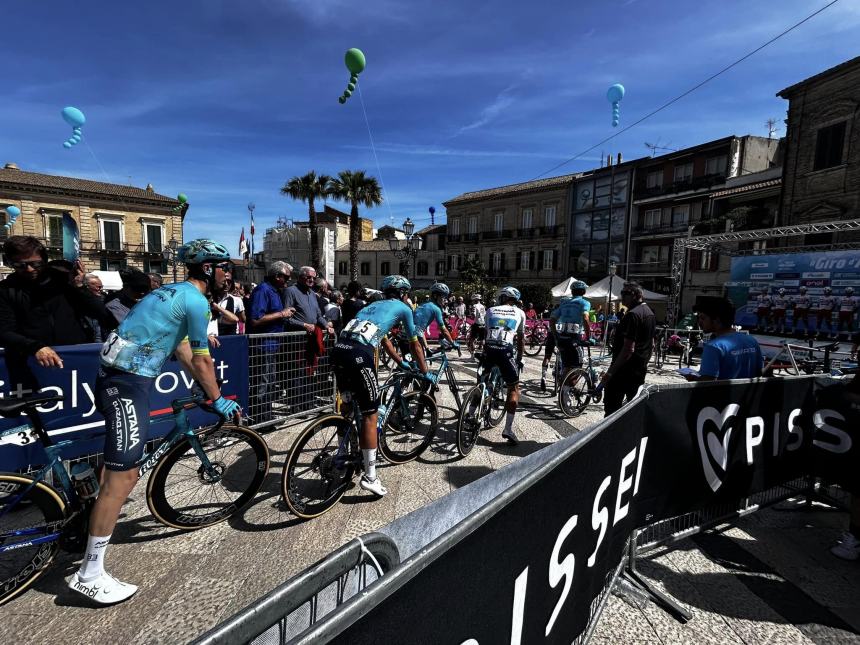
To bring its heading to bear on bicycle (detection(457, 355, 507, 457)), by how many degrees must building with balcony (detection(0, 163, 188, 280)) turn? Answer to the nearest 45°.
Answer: approximately 45° to its right

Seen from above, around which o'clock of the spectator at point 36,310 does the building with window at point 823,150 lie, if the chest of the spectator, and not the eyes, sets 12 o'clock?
The building with window is roughly at 9 o'clock from the spectator.

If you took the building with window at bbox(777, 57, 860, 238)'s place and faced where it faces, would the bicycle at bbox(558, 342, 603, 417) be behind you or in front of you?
in front

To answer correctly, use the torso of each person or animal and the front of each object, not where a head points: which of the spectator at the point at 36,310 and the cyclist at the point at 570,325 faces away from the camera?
the cyclist

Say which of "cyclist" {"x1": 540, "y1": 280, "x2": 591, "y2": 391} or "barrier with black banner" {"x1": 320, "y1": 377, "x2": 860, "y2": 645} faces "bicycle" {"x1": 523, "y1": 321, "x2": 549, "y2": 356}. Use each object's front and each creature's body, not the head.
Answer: the cyclist

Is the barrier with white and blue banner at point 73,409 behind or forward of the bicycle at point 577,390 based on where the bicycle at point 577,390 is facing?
behind

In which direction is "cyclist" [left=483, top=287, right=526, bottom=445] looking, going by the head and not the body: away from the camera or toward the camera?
away from the camera

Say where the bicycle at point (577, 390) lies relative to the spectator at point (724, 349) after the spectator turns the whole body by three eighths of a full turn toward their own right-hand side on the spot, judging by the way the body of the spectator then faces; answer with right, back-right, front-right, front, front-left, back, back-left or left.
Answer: back-left

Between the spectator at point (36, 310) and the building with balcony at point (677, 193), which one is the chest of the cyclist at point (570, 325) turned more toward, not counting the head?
the building with balcony

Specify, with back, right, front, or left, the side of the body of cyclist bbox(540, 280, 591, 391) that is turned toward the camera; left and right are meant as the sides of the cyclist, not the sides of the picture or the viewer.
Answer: back

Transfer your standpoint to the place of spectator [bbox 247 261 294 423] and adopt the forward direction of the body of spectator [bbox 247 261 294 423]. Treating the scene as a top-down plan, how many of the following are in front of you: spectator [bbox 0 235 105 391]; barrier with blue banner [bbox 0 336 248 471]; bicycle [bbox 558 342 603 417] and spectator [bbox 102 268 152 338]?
1

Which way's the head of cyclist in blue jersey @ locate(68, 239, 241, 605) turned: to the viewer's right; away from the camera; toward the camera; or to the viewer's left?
to the viewer's right

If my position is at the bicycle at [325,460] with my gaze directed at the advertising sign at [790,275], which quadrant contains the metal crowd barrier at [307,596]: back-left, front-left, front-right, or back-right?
back-right

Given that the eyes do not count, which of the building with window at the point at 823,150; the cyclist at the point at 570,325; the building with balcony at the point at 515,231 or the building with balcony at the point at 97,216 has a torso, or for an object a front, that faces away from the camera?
the cyclist

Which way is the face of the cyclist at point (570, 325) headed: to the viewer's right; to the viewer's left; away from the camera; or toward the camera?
away from the camera

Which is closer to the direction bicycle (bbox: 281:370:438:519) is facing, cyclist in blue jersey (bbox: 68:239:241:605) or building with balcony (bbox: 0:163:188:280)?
the building with balcony

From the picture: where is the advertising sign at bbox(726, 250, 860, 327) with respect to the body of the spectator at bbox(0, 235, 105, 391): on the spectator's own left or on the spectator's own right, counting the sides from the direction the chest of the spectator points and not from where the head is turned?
on the spectator's own left
